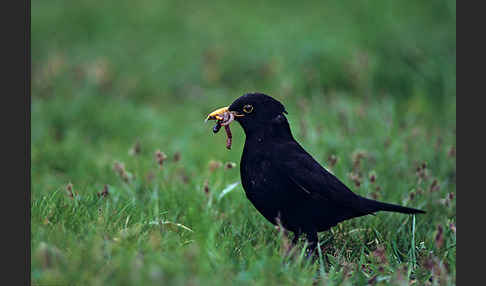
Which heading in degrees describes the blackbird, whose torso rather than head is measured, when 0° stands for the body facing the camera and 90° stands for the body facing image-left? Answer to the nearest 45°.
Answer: approximately 90°
